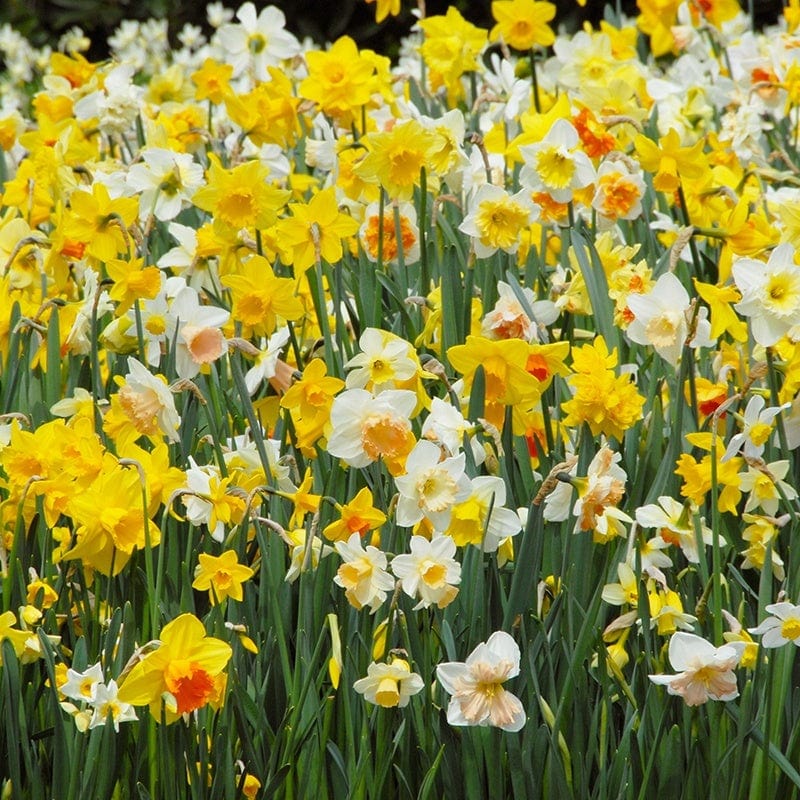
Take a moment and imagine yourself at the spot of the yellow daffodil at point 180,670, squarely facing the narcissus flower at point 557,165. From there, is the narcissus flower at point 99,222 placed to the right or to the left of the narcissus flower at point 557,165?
left

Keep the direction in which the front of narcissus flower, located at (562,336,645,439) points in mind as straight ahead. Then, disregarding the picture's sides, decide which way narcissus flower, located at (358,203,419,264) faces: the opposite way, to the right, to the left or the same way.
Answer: the same way

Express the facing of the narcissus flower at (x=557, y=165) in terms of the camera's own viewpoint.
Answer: facing the viewer

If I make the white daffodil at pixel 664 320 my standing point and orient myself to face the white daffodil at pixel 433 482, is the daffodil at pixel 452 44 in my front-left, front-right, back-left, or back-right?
back-right

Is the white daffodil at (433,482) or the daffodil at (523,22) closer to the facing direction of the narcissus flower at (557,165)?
the white daffodil

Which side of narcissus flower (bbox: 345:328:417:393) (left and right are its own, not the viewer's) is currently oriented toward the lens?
front

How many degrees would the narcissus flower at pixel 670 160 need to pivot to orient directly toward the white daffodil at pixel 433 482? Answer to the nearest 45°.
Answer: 0° — it already faces it

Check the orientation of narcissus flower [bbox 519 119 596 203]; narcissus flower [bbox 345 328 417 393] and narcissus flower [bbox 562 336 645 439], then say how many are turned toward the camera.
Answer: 3

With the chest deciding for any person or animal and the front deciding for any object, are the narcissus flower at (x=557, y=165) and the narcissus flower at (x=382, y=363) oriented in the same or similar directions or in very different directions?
same or similar directions

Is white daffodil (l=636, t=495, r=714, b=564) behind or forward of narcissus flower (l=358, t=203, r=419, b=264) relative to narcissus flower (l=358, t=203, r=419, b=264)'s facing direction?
forward

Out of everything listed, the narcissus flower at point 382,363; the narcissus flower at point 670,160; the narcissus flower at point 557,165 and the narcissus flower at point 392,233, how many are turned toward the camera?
4

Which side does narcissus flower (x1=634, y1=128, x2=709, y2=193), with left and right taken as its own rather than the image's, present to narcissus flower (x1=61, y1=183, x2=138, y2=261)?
right

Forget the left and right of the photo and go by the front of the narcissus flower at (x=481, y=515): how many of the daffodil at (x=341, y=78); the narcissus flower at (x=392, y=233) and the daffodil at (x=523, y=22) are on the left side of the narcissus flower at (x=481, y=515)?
0

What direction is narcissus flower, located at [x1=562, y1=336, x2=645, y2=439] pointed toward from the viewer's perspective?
toward the camera
